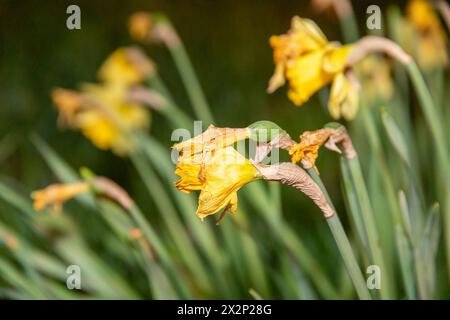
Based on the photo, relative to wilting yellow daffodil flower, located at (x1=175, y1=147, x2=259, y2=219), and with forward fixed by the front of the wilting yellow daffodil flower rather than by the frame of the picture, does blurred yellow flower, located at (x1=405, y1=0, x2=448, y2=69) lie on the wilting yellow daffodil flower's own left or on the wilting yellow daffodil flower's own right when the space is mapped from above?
on the wilting yellow daffodil flower's own right

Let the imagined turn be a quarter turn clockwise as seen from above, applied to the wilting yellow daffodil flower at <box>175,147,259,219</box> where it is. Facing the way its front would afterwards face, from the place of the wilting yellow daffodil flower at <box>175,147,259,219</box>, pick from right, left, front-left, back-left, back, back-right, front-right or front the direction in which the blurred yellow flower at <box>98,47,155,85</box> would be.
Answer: front

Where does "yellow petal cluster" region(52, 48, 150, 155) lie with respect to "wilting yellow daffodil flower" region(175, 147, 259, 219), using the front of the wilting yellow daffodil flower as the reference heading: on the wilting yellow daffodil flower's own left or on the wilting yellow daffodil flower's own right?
on the wilting yellow daffodil flower's own right

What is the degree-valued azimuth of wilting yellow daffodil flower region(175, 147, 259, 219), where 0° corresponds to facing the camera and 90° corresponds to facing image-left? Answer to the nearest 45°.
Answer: approximately 90°
